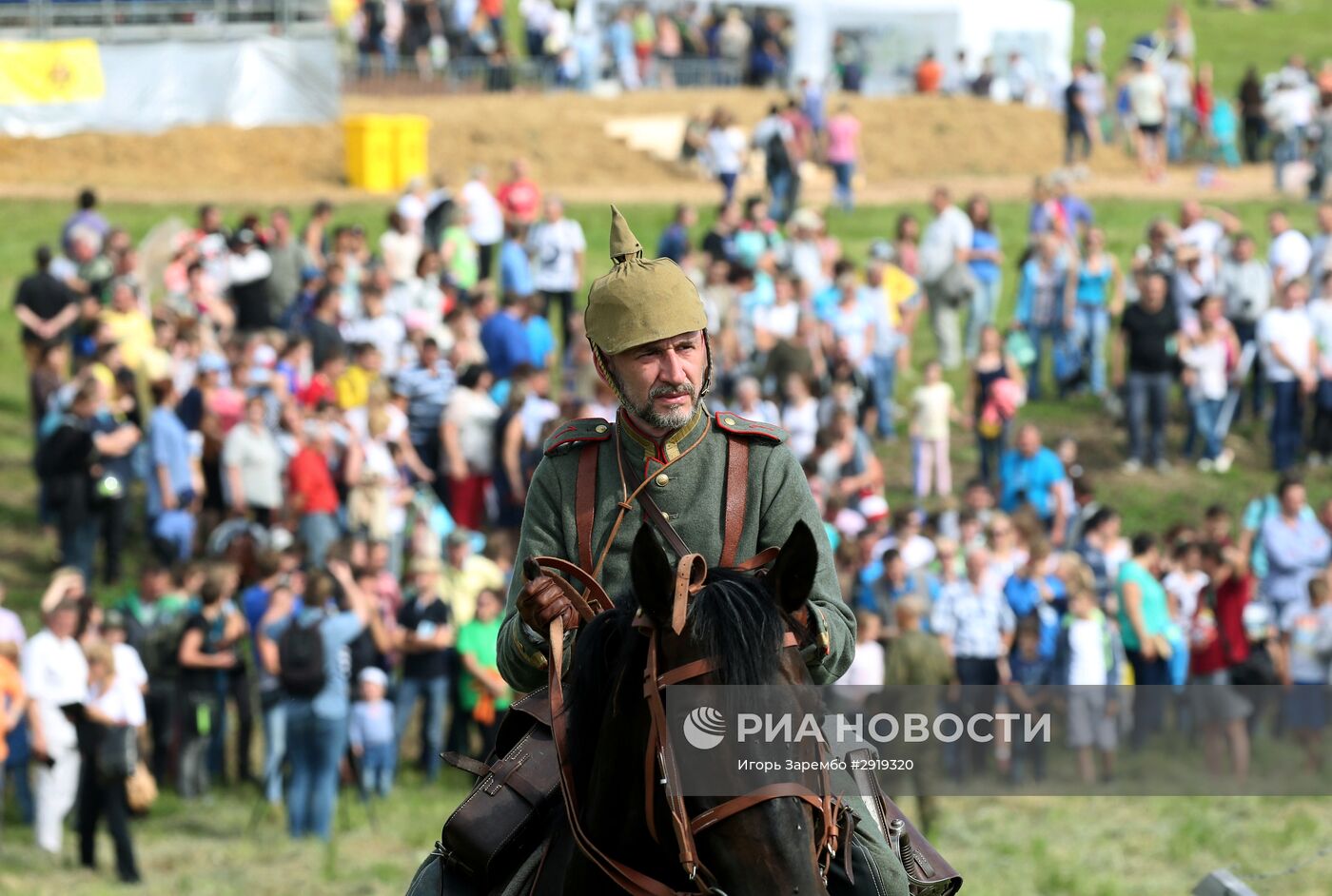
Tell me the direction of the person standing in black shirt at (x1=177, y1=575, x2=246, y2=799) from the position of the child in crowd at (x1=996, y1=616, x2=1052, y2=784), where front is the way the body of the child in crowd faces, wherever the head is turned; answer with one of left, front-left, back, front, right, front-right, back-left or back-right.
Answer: right

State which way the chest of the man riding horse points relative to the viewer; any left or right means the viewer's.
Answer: facing the viewer

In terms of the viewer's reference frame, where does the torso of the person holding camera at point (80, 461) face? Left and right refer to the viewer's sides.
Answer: facing to the right of the viewer

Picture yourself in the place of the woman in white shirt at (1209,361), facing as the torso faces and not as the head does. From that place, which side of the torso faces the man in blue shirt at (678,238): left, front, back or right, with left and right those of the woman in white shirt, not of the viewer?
right

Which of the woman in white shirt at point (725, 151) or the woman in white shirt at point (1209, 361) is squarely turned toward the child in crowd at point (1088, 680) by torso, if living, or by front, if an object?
the woman in white shirt at point (1209, 361)

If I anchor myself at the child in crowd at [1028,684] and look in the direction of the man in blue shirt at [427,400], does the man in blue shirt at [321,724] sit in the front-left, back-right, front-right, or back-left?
front-left

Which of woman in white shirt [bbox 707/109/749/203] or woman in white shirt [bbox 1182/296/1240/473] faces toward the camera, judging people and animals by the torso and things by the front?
woman in white shirt [bbox 1182/296/1240/473]
